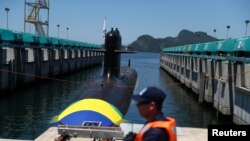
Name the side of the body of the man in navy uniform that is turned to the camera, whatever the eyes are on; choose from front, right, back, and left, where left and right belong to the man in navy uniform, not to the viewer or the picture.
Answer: left

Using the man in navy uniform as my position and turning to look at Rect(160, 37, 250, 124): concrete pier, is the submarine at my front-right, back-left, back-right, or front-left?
front-left

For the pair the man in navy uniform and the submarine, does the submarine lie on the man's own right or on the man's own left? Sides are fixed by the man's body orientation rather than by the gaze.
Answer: on the man's own right

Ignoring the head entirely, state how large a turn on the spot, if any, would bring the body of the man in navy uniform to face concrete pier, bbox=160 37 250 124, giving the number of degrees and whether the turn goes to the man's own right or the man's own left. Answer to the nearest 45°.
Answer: approximately 90° to the man's own right

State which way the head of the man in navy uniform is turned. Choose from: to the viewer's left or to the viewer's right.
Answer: to the viewer's left
